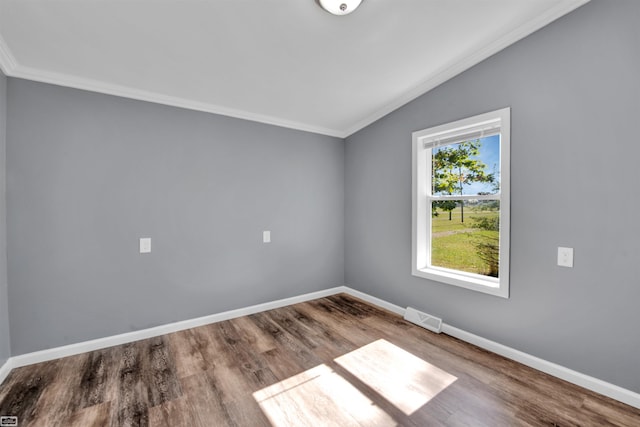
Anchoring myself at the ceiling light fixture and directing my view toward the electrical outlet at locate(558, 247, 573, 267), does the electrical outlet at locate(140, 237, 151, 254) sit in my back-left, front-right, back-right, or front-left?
back-left

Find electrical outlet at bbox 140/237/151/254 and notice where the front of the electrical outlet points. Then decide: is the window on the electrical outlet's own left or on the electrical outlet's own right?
on the electrical outlet's own left

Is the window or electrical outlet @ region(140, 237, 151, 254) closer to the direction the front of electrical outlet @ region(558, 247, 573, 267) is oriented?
the electrical outlet

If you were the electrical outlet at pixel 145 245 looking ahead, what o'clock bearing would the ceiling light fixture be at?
The ceiling light fixture is roughly at 11 o'clock from the electrical outlet.

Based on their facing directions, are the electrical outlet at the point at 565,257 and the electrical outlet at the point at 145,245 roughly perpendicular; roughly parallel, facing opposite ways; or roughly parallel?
roughly perpendicular

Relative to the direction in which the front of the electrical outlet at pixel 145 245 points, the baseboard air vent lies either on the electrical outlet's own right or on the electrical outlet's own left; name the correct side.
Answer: on the electrical outlet's own left
